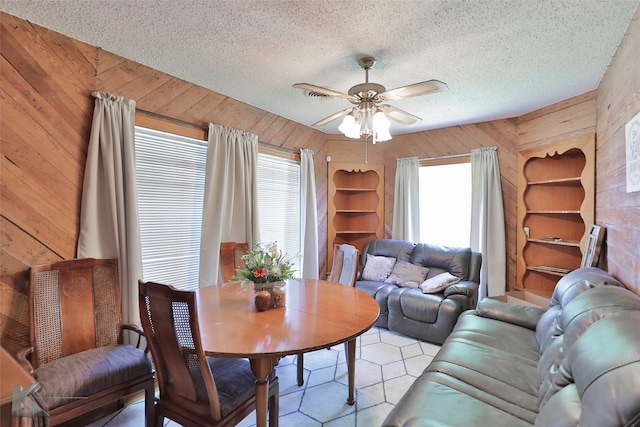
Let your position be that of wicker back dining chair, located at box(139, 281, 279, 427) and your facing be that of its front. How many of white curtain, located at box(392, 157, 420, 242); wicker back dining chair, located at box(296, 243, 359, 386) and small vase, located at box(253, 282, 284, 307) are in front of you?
3

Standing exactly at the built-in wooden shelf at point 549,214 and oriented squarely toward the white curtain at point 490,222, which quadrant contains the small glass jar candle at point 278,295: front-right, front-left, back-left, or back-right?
front-left

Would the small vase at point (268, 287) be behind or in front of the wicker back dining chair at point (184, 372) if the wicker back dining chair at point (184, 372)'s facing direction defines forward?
in front

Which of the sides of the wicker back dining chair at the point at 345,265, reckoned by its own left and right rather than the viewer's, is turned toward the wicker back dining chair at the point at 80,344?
front

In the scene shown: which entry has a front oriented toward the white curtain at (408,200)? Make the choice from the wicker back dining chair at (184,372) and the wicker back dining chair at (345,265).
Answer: the wicker back dining chair at (184,372)

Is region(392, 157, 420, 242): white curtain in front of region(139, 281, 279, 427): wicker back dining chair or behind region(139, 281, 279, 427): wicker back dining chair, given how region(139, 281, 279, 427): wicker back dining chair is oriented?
in front

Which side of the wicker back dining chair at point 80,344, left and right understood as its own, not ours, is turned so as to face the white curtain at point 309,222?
left

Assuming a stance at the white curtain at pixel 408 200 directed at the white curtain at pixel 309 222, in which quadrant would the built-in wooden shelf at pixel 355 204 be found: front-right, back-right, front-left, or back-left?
front-right

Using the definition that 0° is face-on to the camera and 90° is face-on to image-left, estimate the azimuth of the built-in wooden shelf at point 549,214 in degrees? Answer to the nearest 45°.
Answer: approximately 45°

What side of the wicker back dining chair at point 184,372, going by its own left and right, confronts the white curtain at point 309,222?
front

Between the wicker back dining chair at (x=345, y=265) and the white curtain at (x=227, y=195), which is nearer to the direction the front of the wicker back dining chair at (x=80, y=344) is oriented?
the wicker back dining chair

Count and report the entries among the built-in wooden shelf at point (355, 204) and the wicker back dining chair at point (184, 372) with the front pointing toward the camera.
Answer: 1

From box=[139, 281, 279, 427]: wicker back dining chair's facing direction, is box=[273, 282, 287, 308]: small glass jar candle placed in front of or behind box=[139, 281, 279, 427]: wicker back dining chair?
in front

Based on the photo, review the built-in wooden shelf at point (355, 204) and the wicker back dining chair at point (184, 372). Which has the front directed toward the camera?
the built-in wooden shelf

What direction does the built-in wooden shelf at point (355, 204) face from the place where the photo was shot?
facing the viewer

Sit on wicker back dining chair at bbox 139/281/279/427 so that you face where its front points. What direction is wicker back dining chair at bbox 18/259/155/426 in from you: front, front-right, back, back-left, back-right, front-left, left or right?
left

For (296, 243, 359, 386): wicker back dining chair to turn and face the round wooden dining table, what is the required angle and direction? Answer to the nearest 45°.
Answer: approximately 45° to its left

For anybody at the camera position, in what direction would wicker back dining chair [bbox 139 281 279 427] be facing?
facing away from the viewer and to the right of the viewer
